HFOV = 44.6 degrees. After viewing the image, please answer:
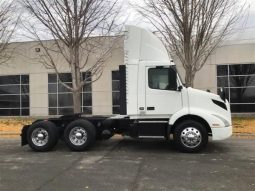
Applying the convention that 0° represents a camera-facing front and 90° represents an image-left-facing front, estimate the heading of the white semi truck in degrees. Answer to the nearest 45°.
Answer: approximately 270°
